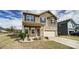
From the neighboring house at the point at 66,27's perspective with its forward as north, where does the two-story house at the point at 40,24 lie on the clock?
The two-story house is roughly at 4 o'clock from the neighboring house.

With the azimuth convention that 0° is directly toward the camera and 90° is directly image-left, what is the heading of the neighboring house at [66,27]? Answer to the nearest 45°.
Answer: approximately 315°
